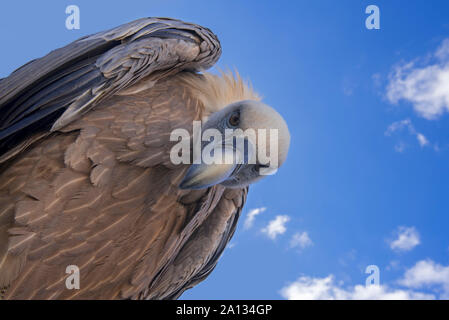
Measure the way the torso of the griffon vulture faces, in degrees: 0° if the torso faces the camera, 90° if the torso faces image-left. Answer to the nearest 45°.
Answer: approximately 315°
